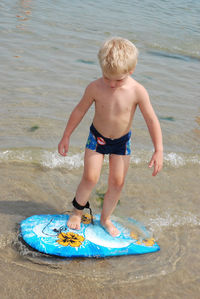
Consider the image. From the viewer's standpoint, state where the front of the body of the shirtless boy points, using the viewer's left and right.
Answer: facing the viewer

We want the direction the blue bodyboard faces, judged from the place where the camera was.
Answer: facing to the left of the viewer
